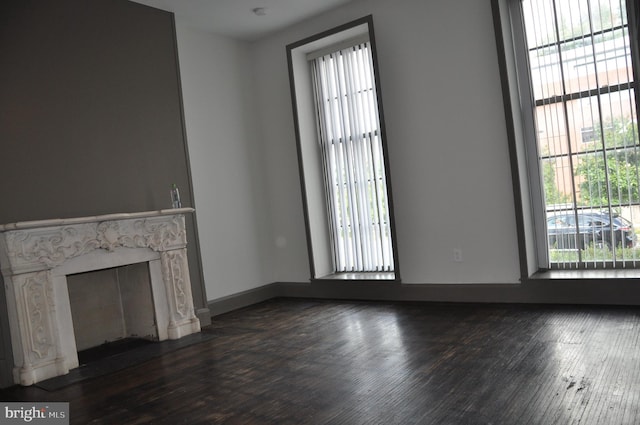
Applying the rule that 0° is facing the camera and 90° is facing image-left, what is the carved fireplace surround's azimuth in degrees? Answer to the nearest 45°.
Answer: approximately 315°

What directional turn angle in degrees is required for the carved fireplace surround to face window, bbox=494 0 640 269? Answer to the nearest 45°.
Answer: approximately 45° to its left

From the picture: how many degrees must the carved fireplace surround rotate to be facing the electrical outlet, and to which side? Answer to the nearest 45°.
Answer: approximately 45° to its left

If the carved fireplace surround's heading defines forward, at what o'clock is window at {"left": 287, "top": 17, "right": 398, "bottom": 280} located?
The window is roughly at 10 o'clock from the carved fireplace surround.

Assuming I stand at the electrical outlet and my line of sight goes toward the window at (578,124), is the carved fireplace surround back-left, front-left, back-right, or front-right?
back-right
